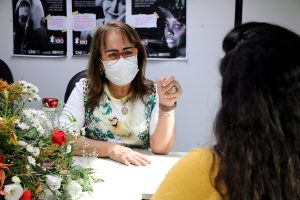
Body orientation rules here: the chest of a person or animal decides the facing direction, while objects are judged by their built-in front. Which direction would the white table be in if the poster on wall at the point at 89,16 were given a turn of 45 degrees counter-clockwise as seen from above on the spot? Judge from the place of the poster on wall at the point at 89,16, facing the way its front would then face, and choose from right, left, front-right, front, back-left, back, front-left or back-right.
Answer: front-right

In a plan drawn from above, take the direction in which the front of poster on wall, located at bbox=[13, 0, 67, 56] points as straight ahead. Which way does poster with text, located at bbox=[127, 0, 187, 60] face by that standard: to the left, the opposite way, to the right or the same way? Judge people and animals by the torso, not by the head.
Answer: the same way

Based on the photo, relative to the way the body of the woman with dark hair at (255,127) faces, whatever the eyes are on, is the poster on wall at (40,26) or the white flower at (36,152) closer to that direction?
the poster on wall

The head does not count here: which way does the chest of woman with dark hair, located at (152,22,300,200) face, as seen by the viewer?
away from the camera

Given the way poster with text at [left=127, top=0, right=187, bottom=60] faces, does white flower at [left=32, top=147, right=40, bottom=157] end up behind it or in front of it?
in front

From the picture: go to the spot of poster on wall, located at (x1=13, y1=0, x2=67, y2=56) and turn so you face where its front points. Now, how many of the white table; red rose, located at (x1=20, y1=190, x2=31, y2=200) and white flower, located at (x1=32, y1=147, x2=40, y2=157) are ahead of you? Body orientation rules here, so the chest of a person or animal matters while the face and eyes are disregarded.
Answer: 3

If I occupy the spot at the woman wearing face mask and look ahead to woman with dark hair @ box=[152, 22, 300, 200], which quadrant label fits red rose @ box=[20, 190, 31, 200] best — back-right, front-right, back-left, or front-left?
front-right

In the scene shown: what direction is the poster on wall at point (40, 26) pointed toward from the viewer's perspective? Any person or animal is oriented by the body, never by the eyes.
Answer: toward the camera

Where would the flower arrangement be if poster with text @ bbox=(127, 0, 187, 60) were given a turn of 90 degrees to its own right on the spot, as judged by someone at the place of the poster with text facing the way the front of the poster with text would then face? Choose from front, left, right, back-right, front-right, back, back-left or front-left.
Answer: left

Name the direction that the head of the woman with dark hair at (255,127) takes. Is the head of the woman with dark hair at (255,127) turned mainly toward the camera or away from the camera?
away from the camera

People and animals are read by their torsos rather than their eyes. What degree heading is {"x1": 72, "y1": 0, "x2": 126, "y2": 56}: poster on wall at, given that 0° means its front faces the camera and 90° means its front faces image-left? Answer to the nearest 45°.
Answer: approximately 0°

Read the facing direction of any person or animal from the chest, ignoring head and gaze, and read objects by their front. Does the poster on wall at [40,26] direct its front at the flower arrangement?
yes

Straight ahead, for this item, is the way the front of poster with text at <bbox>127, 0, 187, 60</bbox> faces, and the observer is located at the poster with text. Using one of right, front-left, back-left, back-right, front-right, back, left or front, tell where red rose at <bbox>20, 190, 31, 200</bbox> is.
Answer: front

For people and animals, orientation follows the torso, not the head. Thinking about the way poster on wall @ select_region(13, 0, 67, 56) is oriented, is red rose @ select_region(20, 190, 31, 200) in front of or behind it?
in front

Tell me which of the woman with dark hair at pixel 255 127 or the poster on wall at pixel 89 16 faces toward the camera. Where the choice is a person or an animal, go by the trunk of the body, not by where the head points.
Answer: the poster on wall

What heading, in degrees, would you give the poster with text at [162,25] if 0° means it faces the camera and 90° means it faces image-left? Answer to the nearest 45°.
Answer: approximately 0°

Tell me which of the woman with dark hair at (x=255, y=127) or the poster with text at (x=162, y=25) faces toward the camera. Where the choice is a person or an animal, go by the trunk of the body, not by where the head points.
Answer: the poster with text

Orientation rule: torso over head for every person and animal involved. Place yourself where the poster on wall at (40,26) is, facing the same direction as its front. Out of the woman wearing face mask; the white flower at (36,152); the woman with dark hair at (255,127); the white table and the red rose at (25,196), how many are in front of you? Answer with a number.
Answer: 5

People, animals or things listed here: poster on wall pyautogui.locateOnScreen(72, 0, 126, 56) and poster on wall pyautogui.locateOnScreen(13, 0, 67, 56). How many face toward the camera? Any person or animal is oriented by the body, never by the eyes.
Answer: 2

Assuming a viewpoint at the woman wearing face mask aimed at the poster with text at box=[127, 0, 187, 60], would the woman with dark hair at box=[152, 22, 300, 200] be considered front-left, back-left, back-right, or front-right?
back-right

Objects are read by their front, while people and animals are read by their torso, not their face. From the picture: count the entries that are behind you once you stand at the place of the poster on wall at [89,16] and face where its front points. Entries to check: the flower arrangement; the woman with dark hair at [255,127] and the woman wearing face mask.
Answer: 0
